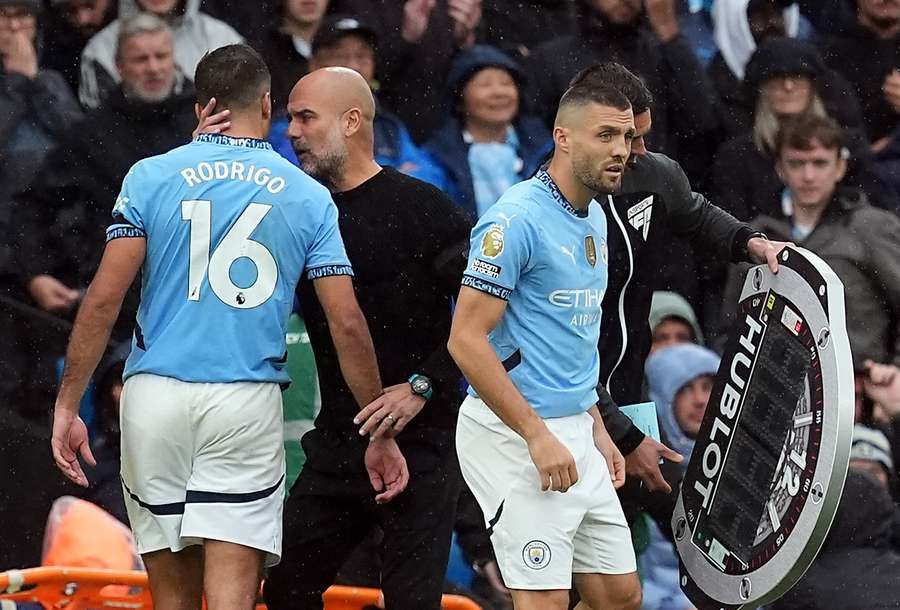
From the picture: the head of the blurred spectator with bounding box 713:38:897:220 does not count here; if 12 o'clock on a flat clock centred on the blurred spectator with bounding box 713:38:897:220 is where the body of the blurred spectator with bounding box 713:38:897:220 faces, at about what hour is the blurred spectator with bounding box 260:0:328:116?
the blurred spectator with bounding box 260:0:328:116 is roughly at 2 o'clock from the blurred spectator with bounding box 713:38:897:220.

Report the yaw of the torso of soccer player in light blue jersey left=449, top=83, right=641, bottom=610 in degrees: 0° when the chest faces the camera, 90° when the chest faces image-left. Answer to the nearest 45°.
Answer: approximately 315°

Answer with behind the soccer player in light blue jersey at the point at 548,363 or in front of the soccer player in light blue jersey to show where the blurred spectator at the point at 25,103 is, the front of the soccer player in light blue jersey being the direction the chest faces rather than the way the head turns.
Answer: behind

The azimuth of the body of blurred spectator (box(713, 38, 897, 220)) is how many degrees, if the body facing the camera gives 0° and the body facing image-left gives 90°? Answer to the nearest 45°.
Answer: approximately 0°

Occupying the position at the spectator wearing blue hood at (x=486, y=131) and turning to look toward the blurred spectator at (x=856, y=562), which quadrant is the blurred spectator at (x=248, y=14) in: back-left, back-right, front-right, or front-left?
back-right
